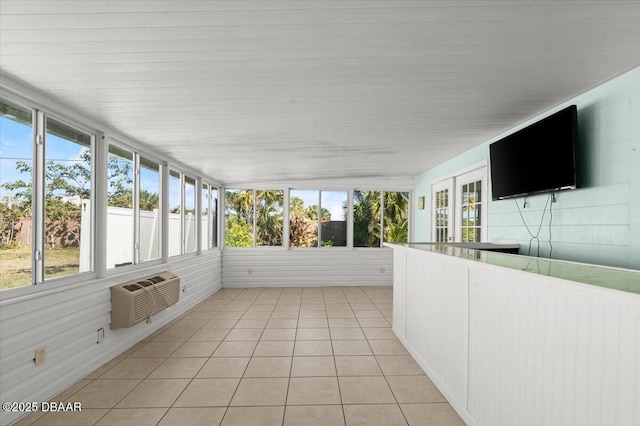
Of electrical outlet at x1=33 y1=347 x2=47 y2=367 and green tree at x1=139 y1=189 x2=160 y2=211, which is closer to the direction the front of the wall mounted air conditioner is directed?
the electrical outlet

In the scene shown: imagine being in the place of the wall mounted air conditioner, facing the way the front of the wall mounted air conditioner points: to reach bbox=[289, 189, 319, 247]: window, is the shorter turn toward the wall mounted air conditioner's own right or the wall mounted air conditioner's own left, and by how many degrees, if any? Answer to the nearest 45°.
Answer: approximately 90° to the wall mounted air conditioner's own left

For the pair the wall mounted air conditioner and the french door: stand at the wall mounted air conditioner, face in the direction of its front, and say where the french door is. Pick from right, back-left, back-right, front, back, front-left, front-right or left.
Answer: front-left

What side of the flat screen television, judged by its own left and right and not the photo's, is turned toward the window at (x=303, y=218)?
right

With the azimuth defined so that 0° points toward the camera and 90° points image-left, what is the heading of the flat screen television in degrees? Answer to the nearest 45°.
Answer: approximately 45°

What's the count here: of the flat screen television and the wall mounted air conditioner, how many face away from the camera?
0

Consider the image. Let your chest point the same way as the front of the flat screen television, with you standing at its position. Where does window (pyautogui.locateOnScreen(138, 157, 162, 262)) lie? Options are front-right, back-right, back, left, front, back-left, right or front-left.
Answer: front-right

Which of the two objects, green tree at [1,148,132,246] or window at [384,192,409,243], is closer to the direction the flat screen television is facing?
the green tree

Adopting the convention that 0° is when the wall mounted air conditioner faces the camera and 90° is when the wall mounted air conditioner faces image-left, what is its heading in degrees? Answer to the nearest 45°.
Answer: approximately 315°

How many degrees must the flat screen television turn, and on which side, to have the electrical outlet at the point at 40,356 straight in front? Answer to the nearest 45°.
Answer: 0° — it already faces it

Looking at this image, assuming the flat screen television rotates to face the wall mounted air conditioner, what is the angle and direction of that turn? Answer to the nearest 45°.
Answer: approximately 45° to its right
